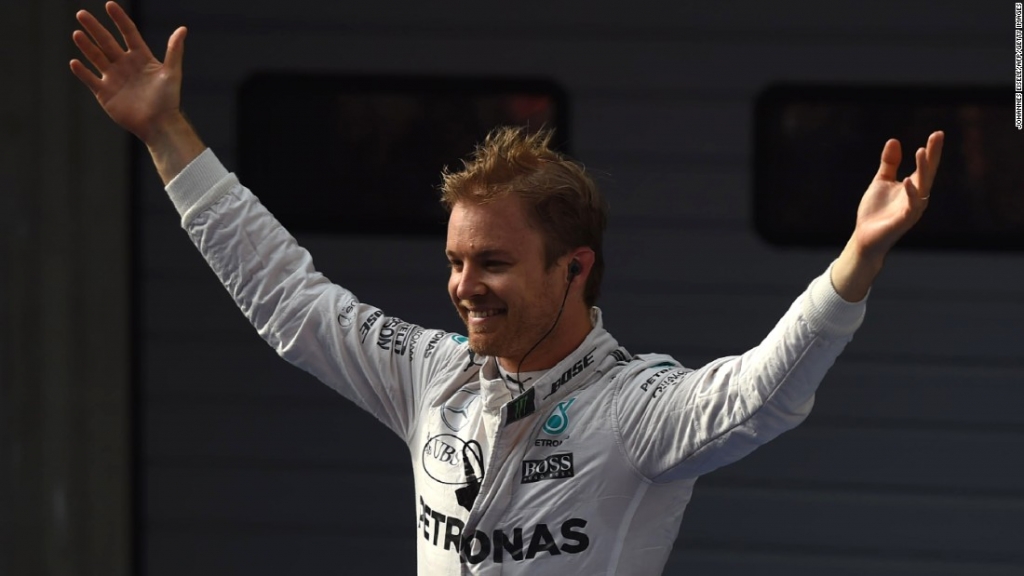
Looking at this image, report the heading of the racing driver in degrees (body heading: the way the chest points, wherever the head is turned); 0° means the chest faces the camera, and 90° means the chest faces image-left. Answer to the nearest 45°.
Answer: approximately 45°
